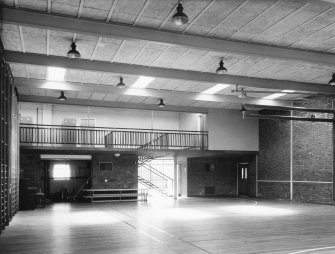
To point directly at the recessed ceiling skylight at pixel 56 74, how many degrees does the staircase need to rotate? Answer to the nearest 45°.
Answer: approximately 90° to its right

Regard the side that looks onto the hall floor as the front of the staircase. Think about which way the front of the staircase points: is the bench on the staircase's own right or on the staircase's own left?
on the staircase's own right

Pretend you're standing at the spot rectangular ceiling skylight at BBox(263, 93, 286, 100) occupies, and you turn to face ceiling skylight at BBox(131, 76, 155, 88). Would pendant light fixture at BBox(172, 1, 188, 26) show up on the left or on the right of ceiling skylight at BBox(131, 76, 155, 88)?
left

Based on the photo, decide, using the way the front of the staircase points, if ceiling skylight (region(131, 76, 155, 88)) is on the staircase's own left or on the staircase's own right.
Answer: on the staircase's own right
